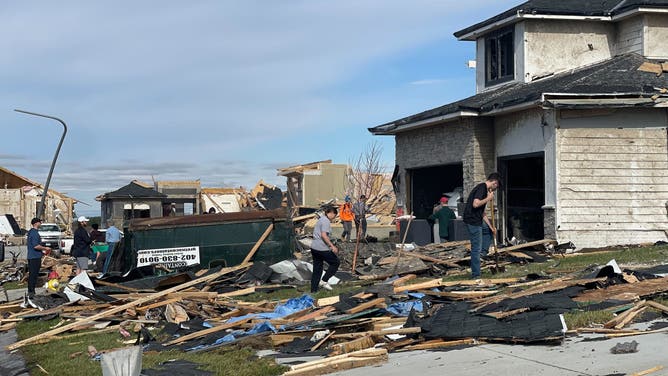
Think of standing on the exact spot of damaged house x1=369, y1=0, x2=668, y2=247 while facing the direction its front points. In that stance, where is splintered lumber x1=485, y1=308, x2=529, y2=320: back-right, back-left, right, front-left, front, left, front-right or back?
front-left

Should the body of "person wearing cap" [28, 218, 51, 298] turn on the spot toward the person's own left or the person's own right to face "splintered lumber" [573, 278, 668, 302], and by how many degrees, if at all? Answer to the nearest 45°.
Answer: approximately 45° to the person's own right

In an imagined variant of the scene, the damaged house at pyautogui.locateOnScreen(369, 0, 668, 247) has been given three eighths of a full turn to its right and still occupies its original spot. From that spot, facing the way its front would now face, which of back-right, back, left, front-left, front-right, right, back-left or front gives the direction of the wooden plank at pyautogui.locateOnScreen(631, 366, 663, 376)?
back

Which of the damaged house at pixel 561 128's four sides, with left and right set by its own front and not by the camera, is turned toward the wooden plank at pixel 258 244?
front

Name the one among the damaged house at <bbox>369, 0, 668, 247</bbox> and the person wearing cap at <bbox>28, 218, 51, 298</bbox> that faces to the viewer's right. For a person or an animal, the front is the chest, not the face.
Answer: the person wearing cap

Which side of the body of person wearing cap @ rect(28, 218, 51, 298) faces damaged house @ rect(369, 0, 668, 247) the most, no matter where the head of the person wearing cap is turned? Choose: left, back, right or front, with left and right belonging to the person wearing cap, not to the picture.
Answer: front

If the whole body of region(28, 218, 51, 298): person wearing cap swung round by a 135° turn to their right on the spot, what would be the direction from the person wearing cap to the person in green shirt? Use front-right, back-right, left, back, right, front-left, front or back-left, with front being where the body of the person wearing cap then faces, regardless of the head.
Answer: back-left

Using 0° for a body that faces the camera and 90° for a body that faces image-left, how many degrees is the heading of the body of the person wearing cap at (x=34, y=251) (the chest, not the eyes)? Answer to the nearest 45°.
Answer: approximately 270°

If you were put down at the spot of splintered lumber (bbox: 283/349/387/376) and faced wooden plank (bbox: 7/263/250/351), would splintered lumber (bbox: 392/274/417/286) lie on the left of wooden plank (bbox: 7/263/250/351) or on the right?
right

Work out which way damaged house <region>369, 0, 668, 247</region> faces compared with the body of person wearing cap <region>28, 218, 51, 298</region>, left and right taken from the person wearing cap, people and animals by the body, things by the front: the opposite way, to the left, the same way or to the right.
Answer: the opposite way

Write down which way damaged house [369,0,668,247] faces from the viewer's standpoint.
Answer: facing the viewer and to the left of the viewer
